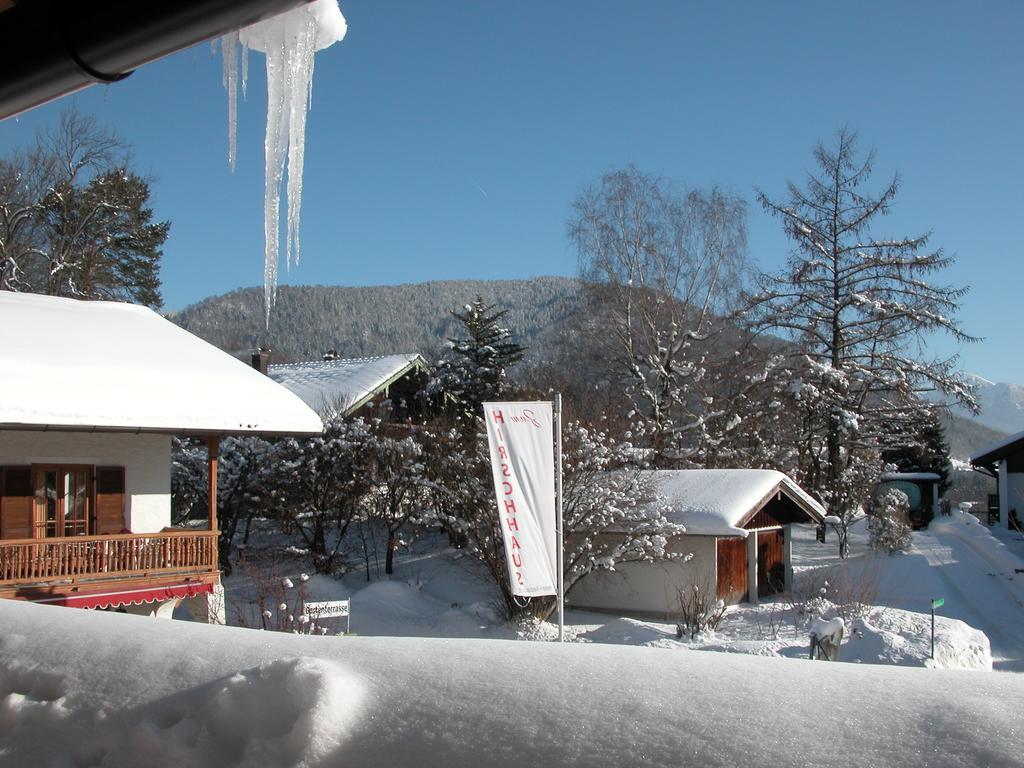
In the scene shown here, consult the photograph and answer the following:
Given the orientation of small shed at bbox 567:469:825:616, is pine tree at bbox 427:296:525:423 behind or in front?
behind

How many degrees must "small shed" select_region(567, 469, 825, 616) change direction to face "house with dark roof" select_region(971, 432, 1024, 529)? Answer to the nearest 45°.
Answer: approximately 90° to its left

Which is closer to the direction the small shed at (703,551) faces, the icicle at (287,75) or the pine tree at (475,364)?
the icicle

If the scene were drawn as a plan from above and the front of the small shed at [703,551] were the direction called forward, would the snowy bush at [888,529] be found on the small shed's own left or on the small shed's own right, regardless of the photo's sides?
on the small shed's own left

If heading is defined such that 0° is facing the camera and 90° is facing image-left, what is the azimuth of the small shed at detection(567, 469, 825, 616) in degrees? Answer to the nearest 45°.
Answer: approximately 315°
